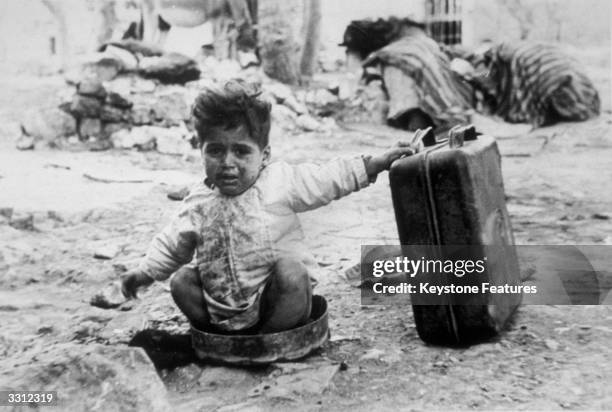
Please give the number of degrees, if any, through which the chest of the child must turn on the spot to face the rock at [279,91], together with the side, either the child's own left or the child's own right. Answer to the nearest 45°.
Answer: approximately 180°

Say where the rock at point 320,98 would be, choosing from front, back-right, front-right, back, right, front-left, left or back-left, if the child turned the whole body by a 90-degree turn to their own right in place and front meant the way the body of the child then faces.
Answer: right

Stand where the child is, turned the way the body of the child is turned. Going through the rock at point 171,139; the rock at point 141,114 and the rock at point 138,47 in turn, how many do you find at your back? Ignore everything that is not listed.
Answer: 3

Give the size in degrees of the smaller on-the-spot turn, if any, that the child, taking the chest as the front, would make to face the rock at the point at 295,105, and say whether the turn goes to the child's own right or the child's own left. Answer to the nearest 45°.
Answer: approximately 180°

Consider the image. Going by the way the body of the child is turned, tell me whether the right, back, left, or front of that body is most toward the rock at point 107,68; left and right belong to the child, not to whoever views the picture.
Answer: back

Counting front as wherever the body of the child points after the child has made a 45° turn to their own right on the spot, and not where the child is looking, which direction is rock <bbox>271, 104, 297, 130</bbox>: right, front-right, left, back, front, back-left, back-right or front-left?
back-right

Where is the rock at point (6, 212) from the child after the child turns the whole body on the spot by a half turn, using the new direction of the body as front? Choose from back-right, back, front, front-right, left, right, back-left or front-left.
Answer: front-left

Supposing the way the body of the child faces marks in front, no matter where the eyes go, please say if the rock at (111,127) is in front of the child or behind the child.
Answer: behind

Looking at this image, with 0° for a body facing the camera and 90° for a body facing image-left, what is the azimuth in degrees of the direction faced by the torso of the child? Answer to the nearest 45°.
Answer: approximately 0°

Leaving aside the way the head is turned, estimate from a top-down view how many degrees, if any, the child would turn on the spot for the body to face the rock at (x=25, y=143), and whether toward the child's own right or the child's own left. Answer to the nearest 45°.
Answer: approximately 135° to the child's own right

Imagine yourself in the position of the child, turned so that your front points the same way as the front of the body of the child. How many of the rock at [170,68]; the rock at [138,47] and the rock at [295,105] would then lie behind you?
3

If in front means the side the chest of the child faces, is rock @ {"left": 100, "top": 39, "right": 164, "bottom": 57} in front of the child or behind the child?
behind
